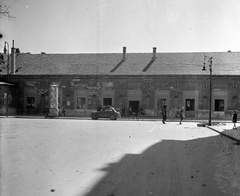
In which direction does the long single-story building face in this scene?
toward the camera

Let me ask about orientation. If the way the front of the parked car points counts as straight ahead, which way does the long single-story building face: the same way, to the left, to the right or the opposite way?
to the left

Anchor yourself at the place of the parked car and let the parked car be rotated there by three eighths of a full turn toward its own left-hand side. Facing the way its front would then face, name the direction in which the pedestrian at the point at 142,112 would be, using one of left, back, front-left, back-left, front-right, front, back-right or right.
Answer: left

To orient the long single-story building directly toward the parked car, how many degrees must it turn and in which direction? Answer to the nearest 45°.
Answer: approximately 45° to its right

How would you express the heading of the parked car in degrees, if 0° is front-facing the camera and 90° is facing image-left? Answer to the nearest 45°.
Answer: approximately 90°

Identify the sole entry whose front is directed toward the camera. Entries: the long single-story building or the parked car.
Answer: the long single-story building

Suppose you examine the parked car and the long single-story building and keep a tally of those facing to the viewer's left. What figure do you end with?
1
